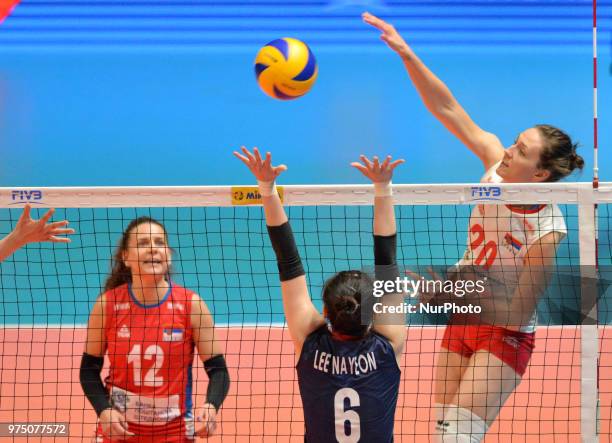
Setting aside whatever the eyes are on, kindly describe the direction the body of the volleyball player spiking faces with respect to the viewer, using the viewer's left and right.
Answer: facing the viewer and to the left of the viewer

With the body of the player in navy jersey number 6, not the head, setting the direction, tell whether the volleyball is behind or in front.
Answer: in front

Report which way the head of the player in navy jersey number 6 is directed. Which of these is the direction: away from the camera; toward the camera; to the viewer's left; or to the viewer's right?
away from the camera

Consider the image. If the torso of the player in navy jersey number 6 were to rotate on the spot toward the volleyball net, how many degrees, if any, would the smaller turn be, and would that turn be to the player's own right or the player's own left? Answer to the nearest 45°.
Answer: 0° — they already face it

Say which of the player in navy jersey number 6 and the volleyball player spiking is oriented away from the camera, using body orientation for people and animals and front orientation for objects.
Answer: the player in navy jersey number 6

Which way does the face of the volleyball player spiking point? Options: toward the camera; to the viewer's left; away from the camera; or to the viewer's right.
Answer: to the viewer's left

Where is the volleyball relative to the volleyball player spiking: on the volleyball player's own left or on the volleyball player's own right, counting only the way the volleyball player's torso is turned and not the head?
on the volleyball player's own right

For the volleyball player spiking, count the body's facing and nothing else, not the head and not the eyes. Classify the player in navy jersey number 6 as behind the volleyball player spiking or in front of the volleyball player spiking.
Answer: in front

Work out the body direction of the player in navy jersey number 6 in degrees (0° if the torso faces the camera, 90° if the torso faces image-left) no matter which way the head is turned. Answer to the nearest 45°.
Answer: approximately 180°

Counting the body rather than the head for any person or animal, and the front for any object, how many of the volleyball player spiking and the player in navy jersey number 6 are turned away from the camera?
1

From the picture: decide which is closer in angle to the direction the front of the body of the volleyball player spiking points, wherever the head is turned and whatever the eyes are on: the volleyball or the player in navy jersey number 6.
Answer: the player in navy jersey number 6
